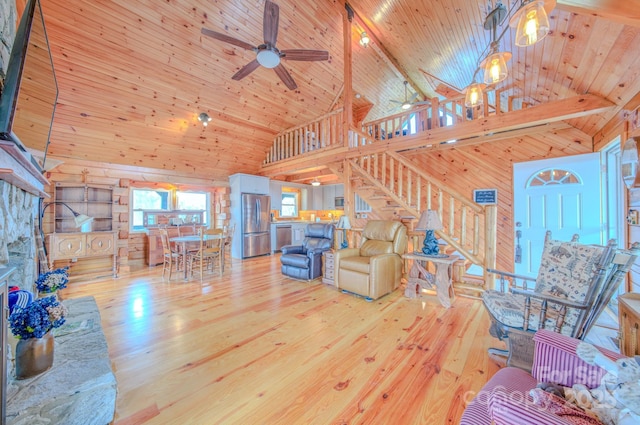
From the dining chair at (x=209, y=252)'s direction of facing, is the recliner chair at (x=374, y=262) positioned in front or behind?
behind

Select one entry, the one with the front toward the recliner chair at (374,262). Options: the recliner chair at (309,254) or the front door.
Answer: the front door

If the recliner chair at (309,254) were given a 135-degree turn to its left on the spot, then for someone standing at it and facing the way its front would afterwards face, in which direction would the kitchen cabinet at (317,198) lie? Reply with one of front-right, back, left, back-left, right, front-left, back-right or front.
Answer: left

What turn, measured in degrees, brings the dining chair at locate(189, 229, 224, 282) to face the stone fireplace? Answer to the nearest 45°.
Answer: approximately 90° to its left

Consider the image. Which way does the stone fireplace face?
to the viewer's right

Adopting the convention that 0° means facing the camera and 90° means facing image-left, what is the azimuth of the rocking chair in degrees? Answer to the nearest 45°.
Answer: approximately 45°

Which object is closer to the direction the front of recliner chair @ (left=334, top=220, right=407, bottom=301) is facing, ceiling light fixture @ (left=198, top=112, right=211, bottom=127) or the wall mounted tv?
the wall mounted tv

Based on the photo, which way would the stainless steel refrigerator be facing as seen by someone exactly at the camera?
facing the viewer and to the right of the viewer

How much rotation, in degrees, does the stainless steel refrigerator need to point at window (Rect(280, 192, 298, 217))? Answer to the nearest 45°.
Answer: approximately 90° to its left

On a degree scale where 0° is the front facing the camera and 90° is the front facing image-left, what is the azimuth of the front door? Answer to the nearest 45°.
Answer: approximately 45°

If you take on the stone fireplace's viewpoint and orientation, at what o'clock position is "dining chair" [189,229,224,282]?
The dining chair is roughly at 11 o'clock from the stone fireplace.

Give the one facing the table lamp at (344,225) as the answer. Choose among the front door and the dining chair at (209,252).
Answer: the front door
